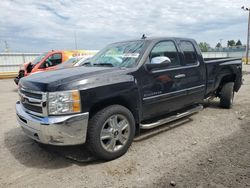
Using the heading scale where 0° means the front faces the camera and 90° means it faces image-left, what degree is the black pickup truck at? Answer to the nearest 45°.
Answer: approximately 45°

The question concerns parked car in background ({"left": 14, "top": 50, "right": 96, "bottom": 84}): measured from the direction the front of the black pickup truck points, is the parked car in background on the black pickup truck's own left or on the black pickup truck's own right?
on the black pickup truck's own right
